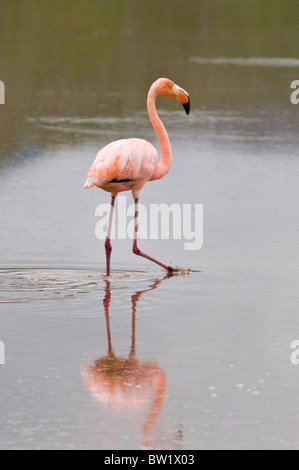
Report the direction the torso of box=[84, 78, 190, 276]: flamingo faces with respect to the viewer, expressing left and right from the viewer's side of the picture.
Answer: facing to the right of the viewer
